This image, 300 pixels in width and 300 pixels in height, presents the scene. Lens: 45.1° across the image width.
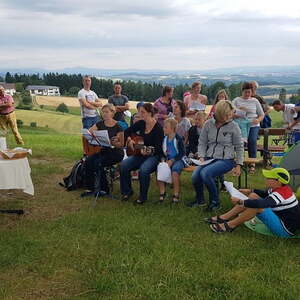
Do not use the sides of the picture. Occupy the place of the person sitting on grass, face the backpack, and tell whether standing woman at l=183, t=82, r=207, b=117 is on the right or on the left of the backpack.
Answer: right

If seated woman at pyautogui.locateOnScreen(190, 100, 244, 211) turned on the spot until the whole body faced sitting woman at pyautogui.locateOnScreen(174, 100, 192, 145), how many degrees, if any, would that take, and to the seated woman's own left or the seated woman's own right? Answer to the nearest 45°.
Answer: approximately 90° to the seated woman's own right

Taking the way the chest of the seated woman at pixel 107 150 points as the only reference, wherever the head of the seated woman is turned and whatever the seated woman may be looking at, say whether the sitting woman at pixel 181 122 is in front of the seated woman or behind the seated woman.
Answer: behind

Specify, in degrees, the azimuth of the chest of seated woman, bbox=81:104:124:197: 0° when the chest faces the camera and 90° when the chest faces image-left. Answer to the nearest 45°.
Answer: approximately 45°

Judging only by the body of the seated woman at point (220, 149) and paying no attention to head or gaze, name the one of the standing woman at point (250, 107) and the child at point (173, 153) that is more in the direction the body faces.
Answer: the child

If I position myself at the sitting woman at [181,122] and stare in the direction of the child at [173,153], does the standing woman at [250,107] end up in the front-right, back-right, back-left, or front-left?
back-left

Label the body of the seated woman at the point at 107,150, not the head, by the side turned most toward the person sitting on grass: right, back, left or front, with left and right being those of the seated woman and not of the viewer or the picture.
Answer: left

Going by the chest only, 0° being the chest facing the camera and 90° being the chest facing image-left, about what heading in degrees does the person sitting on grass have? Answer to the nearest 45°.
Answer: approximately 90°

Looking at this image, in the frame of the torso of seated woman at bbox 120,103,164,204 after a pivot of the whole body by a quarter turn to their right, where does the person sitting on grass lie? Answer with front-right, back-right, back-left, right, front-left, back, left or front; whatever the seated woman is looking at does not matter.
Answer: back

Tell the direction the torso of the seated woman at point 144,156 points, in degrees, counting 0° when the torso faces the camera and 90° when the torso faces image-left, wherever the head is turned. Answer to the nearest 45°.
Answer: approximately 45°

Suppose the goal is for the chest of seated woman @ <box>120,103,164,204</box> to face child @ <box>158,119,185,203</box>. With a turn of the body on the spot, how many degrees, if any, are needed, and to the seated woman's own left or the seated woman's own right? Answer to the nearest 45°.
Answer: approximately 135° to the seated woman's own left

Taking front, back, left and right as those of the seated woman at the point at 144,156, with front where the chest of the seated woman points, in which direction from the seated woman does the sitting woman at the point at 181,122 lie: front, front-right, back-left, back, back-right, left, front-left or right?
back
